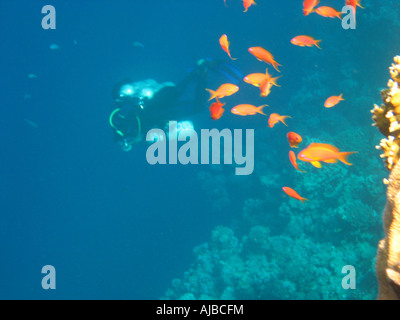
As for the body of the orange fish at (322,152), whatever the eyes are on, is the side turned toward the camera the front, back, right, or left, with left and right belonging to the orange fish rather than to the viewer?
left

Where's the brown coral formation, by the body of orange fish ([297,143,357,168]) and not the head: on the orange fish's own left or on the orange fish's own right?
on the orange fish's own left
